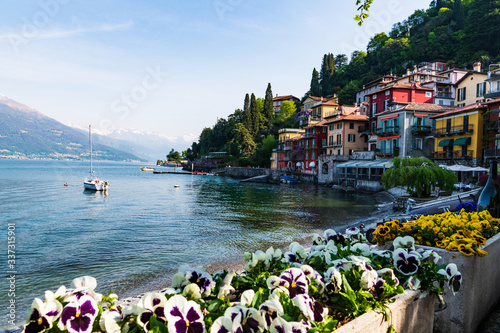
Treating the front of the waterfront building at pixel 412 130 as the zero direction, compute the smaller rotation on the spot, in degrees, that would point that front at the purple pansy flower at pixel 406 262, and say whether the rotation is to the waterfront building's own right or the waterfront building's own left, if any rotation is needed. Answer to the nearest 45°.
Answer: approximately 45° to the waterfront building's own left

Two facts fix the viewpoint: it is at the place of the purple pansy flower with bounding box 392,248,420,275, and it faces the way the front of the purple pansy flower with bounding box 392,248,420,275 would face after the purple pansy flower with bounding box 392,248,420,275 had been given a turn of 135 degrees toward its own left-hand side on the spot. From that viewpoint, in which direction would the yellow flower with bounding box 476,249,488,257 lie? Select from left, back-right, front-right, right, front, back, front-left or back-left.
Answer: front

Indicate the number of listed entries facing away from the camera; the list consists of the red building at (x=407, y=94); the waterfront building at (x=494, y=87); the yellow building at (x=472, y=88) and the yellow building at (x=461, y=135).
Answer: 0

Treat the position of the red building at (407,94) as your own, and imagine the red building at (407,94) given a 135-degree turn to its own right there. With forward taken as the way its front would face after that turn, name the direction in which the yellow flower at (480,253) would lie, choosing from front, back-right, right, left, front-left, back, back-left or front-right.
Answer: back

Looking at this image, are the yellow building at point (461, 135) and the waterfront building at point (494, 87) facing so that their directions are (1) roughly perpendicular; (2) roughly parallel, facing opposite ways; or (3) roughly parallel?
roughly parallel

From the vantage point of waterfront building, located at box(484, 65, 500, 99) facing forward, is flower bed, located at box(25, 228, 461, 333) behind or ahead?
ahead

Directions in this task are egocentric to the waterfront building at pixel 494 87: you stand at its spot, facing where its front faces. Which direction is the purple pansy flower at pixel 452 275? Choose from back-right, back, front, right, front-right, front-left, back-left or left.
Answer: front-left

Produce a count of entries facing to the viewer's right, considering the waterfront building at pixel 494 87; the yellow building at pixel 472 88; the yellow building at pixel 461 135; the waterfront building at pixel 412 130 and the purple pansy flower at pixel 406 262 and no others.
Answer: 0

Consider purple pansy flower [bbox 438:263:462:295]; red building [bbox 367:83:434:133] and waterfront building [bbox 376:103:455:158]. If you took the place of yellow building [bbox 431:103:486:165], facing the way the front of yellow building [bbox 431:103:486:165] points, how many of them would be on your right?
2

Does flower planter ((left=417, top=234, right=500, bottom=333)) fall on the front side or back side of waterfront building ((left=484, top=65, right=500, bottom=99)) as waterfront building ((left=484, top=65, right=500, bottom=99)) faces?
on the front side

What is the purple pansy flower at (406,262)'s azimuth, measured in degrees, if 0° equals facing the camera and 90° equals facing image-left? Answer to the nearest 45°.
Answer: approximately 0°

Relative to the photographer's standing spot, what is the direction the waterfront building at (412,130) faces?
facing the viewer and to the left of the viewer

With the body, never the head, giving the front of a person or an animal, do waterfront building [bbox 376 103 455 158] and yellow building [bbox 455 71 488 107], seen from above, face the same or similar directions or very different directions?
same or similar directions

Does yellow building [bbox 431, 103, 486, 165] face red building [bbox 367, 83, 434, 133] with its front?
no

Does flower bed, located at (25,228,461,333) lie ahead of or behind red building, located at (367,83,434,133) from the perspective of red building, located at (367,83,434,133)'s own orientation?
ahead
